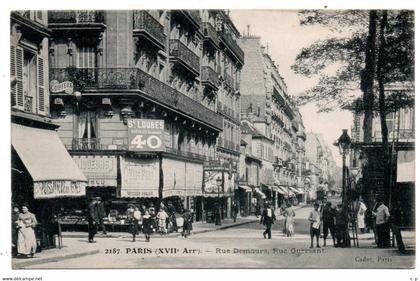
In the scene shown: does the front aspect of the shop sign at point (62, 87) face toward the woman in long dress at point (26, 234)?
yes

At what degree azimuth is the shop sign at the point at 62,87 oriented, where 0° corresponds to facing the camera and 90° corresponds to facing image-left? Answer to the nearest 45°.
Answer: approximately 0°
